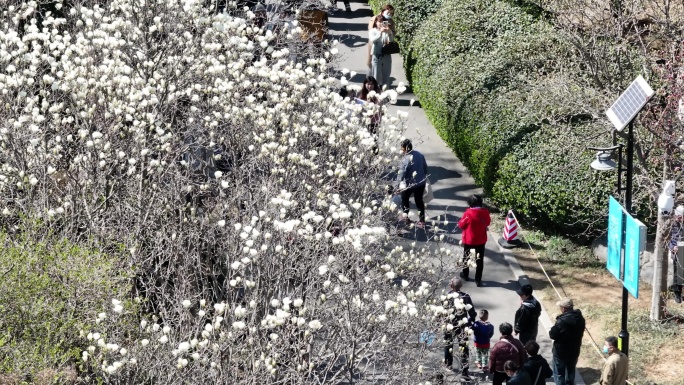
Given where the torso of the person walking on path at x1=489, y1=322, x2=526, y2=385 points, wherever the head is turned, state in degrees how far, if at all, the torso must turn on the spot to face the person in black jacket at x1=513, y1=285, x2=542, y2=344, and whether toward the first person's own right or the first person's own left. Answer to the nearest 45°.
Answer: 0° — they already face them

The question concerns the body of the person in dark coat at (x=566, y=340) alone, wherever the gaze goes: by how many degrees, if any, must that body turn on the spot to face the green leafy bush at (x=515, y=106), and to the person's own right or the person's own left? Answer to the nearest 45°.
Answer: approximately 45° to the person's own right

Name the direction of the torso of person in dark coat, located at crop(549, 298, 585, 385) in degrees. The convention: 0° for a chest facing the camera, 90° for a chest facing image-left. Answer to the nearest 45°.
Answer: approximately 135°

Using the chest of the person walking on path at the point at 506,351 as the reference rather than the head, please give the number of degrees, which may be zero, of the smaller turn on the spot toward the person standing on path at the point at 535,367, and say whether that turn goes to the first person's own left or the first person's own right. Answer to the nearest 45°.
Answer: approximately 135° to the first person's own right

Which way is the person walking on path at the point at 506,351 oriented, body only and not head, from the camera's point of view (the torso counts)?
away from the camera

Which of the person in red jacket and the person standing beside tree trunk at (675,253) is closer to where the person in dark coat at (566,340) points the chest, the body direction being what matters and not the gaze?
the person in red jacket
